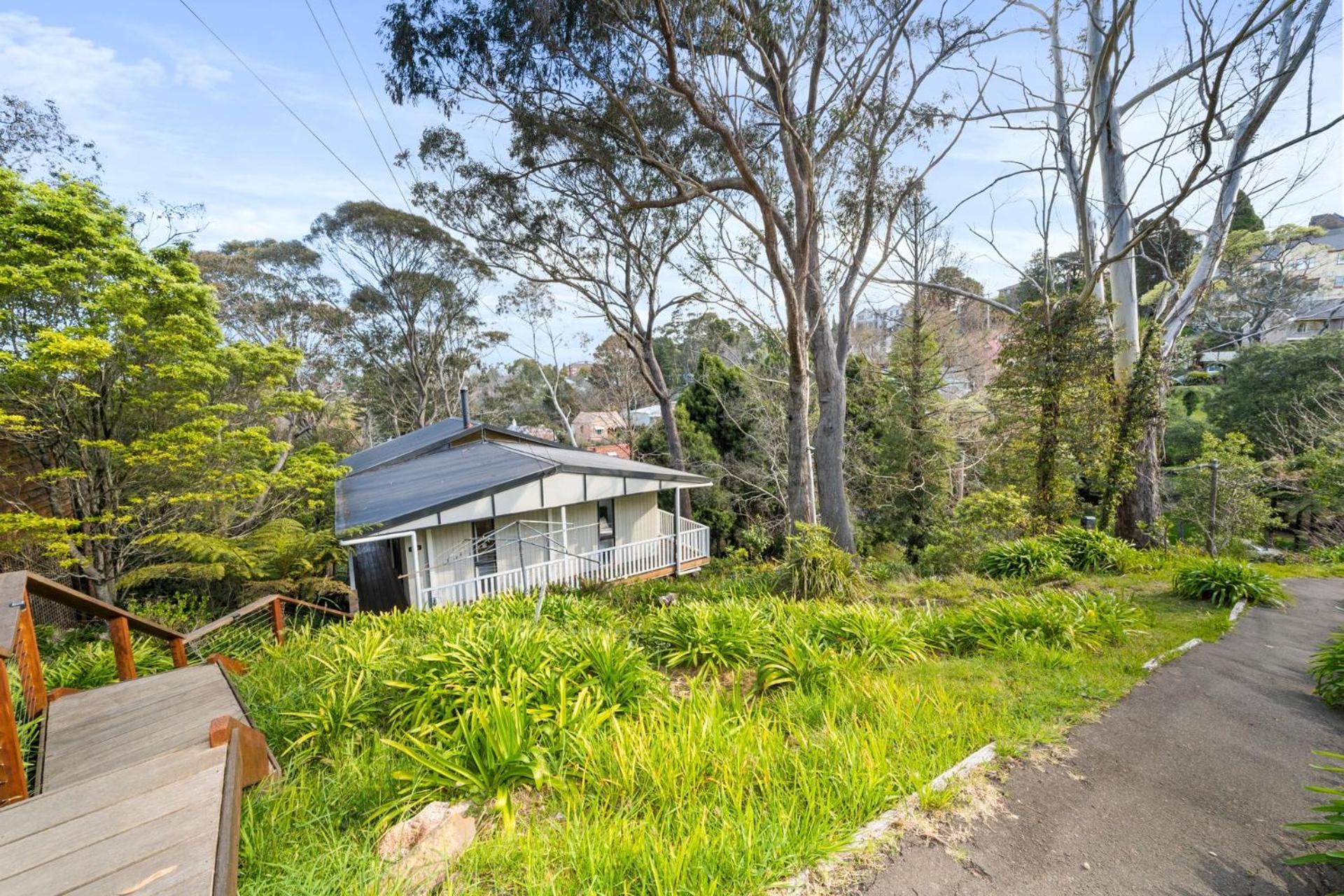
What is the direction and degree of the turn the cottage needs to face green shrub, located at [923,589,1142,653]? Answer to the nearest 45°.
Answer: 0° — it already faces it

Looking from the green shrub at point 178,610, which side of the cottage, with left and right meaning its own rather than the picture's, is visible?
right

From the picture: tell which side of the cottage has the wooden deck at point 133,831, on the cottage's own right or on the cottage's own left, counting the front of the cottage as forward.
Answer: on the cottage's own right

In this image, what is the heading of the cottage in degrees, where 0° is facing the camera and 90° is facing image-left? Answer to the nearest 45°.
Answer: approximately 315°

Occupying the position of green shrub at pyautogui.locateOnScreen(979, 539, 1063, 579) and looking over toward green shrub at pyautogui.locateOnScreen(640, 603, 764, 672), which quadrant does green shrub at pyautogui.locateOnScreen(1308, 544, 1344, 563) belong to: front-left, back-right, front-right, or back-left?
back-left

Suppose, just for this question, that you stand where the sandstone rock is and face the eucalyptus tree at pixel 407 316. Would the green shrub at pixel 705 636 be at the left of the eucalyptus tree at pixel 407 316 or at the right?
right

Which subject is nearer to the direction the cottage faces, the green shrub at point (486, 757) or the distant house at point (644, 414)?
the green shrub

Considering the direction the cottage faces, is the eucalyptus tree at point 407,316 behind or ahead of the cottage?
behind

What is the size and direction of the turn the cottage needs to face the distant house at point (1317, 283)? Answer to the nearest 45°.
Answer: approximately 45° to its left

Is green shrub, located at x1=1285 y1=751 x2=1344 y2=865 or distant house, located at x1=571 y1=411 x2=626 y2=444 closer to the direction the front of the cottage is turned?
the green shrub

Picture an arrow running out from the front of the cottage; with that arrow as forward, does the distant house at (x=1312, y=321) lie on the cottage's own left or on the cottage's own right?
on the cottage's own left
